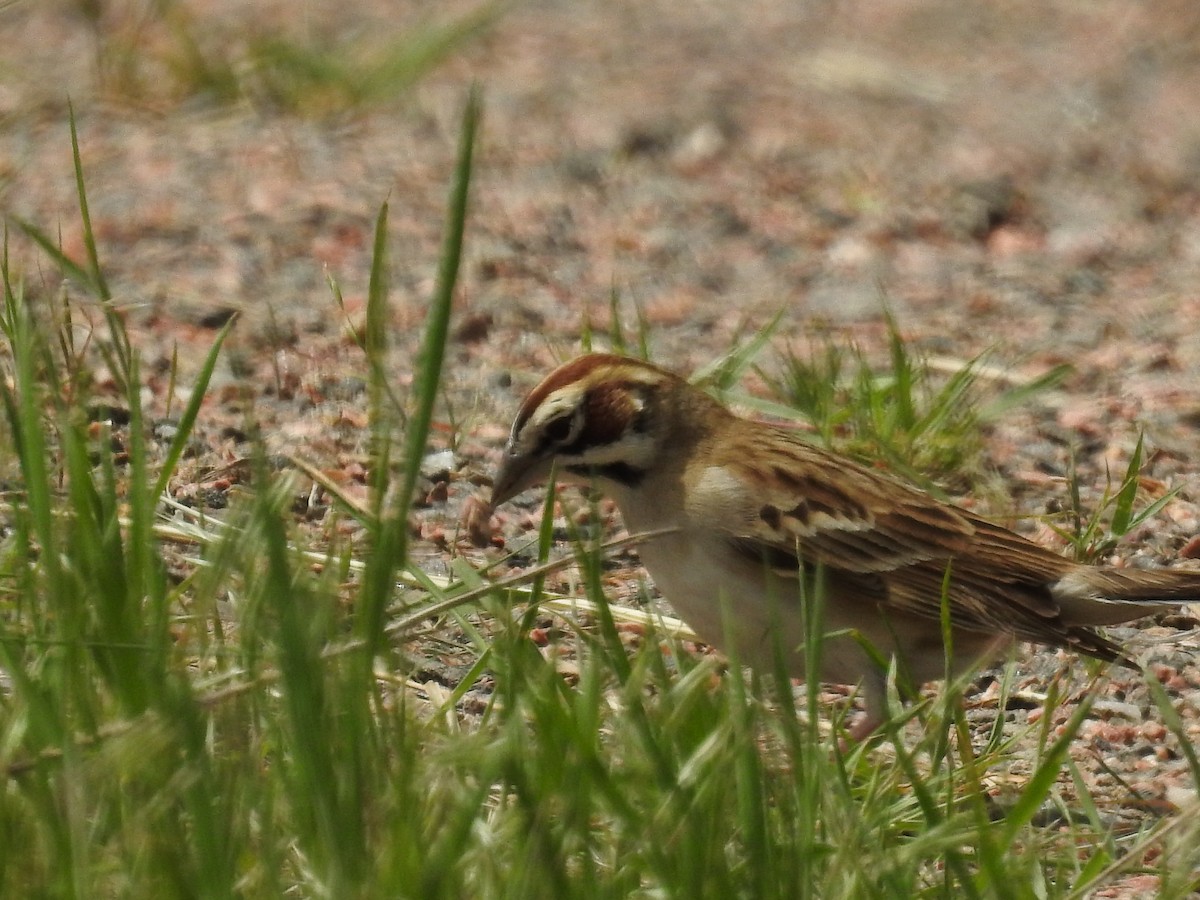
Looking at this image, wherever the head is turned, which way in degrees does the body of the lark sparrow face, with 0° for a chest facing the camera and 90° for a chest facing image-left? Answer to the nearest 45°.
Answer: approximately 90°
